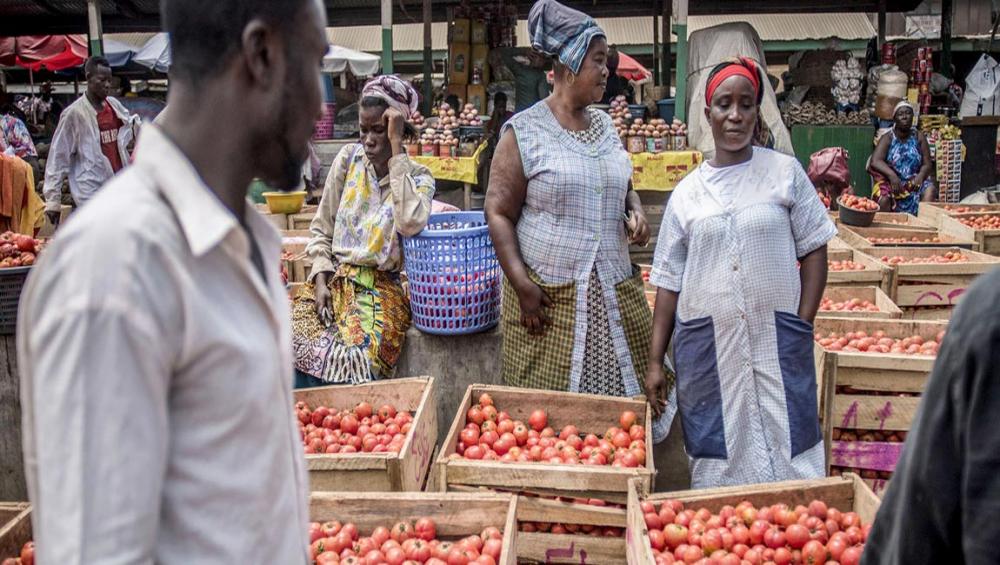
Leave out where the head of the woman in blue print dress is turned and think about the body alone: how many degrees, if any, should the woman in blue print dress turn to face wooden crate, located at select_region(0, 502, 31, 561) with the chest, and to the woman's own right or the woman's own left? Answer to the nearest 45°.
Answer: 0° — they already face it

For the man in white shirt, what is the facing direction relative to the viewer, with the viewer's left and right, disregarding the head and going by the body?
facing to the right of the viewer

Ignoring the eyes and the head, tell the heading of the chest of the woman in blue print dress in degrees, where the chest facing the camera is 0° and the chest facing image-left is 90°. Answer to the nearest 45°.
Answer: approximately 0°

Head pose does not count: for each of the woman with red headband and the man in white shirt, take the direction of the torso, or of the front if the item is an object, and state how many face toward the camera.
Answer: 1

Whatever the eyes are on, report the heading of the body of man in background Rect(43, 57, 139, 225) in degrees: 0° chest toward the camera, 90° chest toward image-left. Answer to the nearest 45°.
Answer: approximately 315°

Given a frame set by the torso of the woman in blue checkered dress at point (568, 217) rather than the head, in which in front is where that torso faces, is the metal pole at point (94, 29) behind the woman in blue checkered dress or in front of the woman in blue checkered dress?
behind

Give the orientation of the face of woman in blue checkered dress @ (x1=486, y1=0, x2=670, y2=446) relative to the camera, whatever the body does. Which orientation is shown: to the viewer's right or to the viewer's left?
to the viewer's right

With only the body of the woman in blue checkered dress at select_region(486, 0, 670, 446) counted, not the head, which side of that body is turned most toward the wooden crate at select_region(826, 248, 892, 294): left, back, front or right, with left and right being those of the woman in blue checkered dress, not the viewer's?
left

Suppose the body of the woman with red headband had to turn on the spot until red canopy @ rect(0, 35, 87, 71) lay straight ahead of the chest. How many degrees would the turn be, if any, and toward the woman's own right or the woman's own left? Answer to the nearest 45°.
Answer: approximately 135° to the woman's own right

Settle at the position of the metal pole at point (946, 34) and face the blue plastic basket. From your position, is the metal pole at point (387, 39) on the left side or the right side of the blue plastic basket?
right

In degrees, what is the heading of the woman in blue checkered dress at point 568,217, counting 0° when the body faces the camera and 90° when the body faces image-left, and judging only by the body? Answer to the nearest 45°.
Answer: approximately 315°

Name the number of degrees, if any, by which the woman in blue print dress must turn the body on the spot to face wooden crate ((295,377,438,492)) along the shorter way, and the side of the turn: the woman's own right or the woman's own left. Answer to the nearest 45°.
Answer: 0° — they already face it
